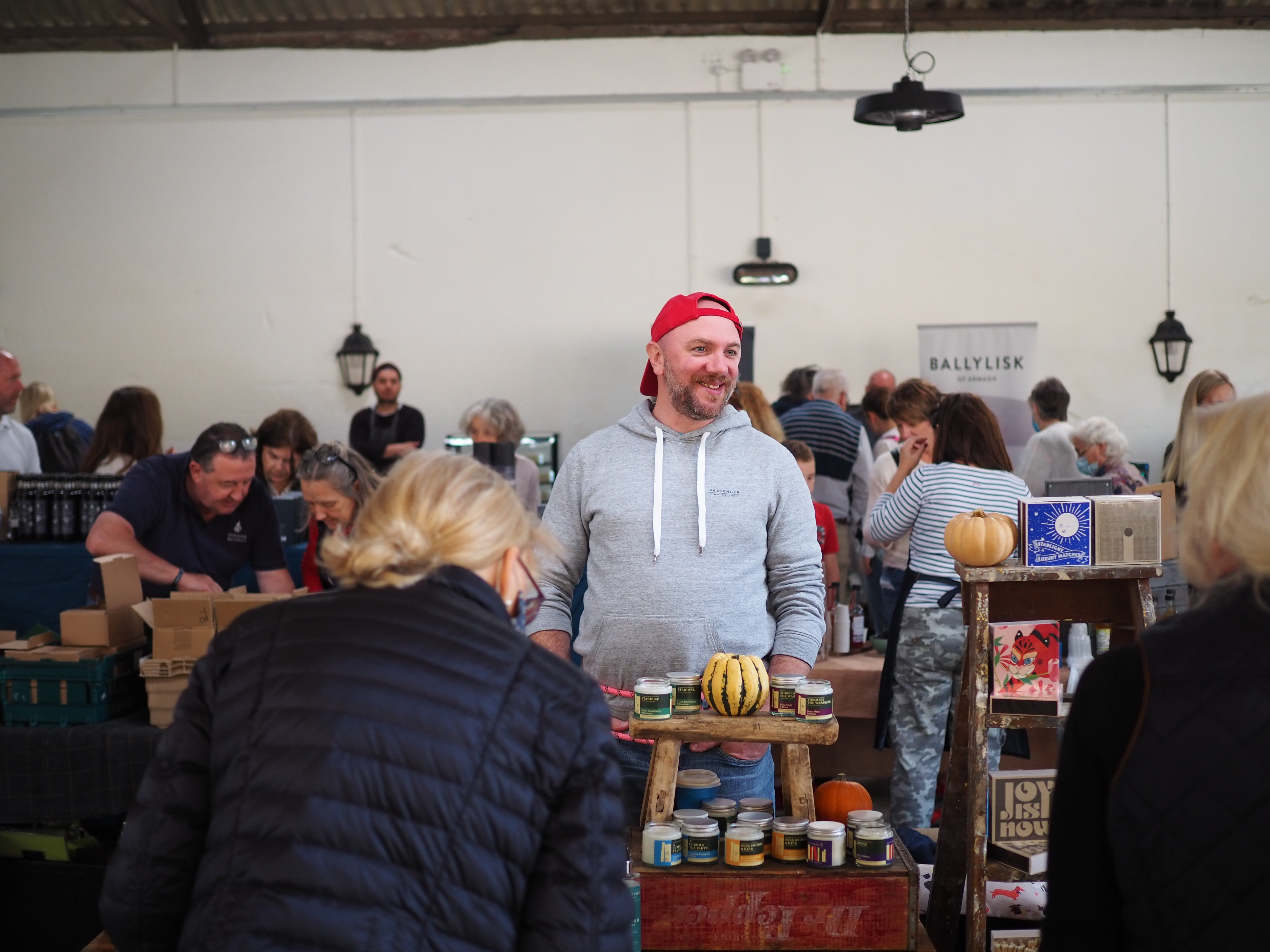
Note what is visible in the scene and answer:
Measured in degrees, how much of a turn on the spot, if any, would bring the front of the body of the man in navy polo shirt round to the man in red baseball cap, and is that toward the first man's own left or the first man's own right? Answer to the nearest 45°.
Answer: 0° — they already face them

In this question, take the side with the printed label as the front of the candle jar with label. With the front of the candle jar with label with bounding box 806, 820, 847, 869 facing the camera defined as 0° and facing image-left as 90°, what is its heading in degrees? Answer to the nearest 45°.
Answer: approximately 45°

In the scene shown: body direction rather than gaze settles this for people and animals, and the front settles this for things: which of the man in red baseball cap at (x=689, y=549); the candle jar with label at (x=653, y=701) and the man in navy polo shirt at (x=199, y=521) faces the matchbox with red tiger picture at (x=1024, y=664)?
the man in navy polo shirt

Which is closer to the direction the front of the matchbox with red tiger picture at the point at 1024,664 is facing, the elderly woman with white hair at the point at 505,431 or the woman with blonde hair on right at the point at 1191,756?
the woman with blonde hair on right

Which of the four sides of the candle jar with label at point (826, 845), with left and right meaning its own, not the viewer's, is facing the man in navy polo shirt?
right

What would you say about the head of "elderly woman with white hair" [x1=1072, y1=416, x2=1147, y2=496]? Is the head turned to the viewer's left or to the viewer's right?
to the viewer's left

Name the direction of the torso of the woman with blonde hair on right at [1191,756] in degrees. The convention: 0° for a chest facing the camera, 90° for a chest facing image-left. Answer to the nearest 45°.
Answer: approximately 180°

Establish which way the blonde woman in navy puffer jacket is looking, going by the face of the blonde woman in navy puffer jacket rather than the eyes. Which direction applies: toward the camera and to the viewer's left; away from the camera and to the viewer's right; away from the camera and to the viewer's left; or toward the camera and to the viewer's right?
away from the camera and to the viewer's right

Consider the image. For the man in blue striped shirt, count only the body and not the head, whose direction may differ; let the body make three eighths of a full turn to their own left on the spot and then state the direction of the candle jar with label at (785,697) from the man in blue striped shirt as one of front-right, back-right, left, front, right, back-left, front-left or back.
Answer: front-left

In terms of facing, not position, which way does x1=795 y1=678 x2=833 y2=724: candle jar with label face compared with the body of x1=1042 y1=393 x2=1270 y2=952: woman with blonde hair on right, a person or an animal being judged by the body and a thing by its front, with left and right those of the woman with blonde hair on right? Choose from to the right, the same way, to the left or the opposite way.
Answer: the opposite way

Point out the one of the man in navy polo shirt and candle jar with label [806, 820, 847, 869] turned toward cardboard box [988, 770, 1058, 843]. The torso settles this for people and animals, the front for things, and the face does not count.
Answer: the man in navy polo shirt

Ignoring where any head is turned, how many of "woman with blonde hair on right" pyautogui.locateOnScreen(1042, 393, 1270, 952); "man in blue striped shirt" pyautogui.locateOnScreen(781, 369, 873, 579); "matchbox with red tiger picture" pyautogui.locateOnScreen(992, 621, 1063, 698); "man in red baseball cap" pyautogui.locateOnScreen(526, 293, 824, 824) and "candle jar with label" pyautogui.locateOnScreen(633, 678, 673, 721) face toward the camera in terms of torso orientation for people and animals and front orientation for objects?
3
